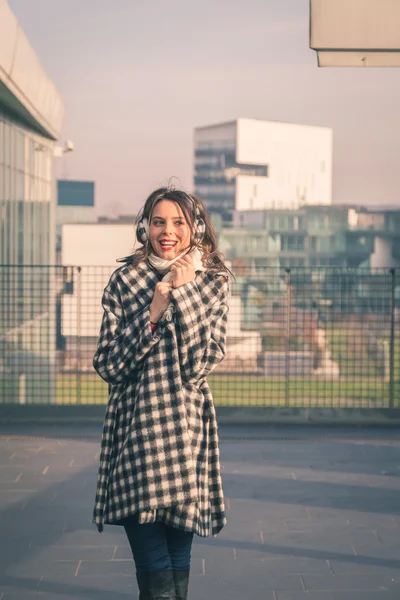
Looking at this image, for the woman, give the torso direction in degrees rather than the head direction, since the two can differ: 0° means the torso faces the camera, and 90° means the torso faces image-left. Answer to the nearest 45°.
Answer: approximately 0°

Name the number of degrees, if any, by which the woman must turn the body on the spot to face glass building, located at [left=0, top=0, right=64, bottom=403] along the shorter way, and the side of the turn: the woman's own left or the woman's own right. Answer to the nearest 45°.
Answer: approximately 180°
